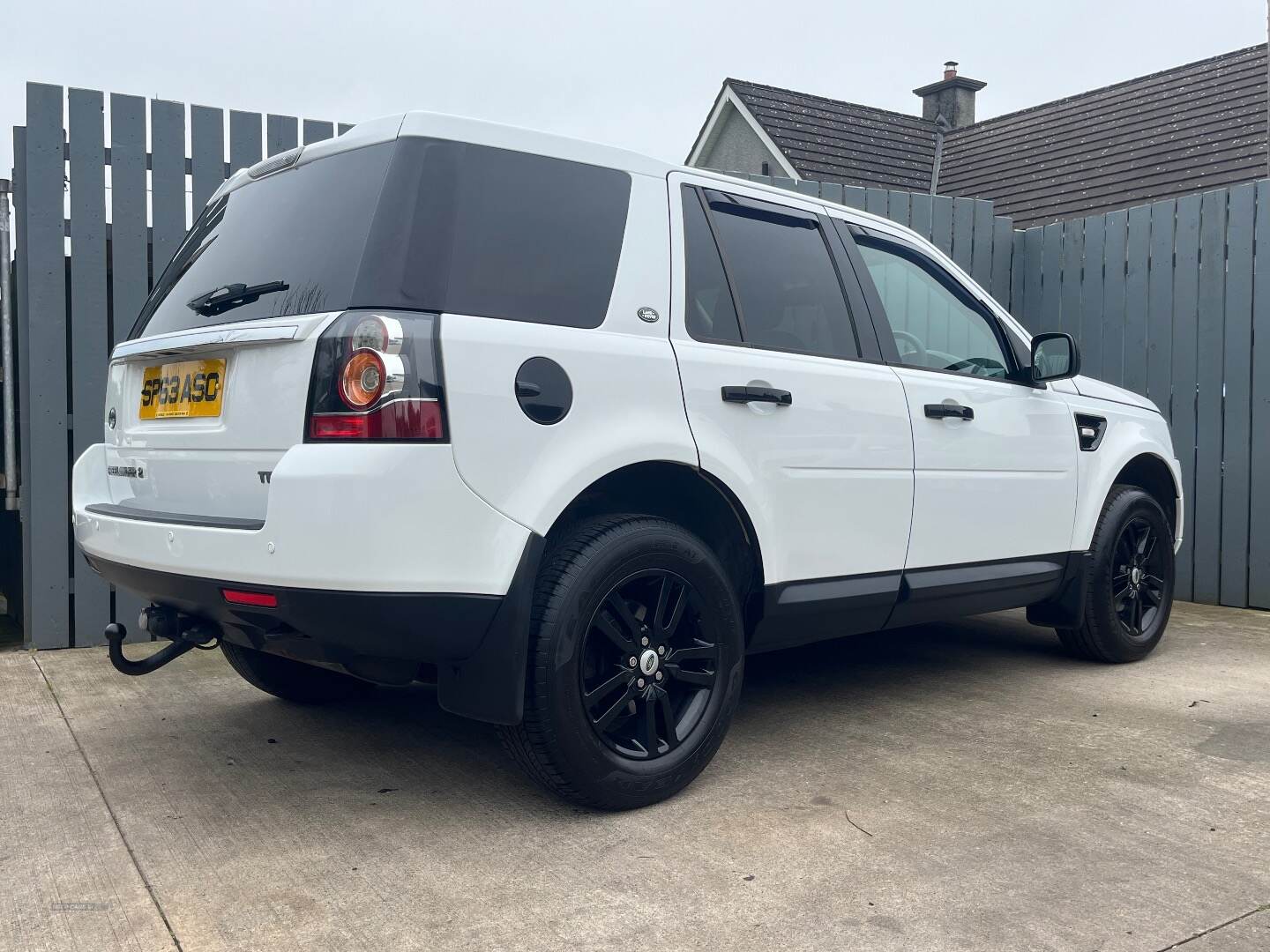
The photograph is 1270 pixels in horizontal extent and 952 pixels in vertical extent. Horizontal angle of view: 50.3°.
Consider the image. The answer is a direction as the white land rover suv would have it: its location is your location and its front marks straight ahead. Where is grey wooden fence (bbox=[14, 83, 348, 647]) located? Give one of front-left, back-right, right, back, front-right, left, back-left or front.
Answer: left

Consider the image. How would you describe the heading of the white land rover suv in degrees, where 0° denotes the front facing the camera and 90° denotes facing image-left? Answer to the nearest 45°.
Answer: approximately 225°

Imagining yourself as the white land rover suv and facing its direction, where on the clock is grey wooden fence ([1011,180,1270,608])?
The grey wooden fence is roughly at 12 o'clock from the white land rover suv.
